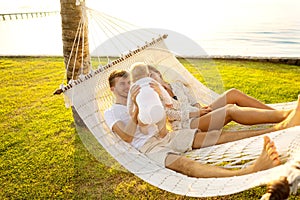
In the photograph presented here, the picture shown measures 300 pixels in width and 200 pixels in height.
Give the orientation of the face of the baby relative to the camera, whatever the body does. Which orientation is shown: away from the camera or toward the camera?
away from the camera

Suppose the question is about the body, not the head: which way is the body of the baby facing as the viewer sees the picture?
away from the camera
